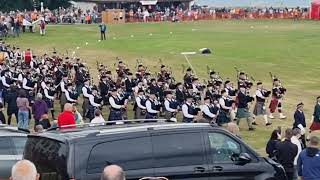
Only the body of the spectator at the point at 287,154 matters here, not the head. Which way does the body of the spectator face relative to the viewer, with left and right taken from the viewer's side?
facing away from the viewer

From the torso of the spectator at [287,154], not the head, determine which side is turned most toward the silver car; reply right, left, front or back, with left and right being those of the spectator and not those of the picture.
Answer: left

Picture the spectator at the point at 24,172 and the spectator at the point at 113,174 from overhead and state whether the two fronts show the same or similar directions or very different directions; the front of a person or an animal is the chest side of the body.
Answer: same or similar directions

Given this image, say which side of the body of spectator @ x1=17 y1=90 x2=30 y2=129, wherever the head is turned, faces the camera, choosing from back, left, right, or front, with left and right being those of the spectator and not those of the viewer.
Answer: back

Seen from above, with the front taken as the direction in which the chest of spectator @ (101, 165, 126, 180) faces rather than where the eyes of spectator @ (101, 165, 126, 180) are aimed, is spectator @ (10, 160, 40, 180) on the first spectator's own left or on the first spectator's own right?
on the first spectator's own left

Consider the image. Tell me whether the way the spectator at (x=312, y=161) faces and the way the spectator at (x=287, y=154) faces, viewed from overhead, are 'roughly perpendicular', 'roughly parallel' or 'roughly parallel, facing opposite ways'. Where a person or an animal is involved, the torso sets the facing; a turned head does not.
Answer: roughly parallel

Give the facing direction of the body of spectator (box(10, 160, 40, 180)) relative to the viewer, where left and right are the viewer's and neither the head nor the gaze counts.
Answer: facing away from the viewer

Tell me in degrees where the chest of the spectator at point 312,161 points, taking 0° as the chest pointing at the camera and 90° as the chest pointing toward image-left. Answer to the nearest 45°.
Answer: approximately 180°

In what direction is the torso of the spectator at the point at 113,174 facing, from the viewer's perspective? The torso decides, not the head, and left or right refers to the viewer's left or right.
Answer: facing away from the viewer

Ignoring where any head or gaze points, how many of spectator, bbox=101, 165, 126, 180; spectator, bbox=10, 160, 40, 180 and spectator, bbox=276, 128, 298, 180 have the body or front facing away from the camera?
3
